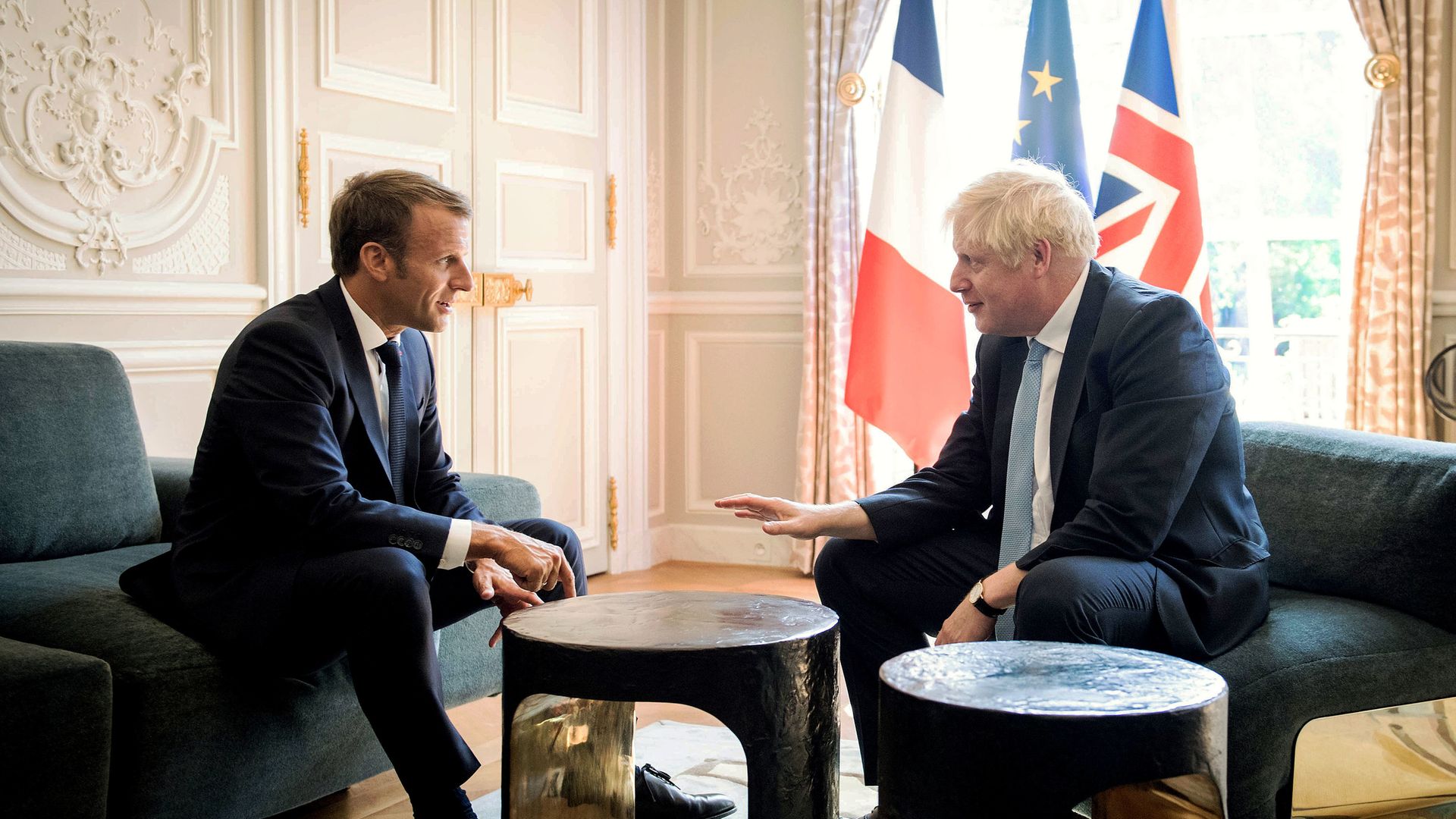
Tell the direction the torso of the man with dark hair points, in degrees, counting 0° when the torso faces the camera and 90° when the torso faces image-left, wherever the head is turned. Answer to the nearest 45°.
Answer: approximately 315°

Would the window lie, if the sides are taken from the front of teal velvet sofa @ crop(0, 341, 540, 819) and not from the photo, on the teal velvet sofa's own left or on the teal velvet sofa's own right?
on the teal velvet sofa's own left

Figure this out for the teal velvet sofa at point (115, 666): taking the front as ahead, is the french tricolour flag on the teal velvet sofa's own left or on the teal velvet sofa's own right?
on the teal velvet sofa's own left

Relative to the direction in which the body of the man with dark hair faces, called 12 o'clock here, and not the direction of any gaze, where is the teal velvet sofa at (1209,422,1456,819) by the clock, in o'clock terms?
The teal velvet sofa is roughly at 11 o'clock from the man with dark hair.

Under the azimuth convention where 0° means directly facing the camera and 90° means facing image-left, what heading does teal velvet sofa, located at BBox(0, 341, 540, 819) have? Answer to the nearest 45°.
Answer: approximately 315°

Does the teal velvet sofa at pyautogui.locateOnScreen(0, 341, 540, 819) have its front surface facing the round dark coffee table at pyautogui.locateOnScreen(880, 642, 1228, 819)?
yes

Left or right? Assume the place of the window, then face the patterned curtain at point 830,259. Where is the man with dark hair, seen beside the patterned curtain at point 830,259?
left

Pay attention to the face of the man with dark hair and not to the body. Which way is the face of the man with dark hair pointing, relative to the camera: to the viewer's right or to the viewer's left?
to the viewer's right
